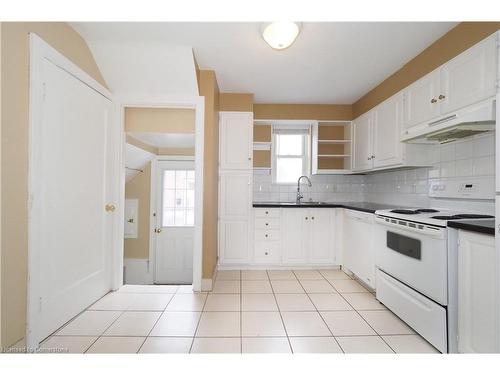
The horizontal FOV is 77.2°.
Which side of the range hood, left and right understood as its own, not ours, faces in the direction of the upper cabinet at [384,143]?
right

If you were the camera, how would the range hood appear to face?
facing the viewer and to the left of the viewer

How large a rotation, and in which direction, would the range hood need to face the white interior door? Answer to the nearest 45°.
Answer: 0° — it already faces it

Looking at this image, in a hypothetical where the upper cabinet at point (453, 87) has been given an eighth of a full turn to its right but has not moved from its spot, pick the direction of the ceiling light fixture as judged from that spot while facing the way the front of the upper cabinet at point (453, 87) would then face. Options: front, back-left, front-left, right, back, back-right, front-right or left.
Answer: front-left

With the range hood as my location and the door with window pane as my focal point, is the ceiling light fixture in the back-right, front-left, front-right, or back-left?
front-left

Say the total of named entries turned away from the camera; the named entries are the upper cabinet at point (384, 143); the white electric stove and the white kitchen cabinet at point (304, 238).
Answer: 0

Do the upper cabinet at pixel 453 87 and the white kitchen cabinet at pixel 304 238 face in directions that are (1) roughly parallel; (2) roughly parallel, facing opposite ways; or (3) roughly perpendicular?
roughly perpendicular

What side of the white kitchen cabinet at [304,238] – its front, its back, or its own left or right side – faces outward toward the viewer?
front

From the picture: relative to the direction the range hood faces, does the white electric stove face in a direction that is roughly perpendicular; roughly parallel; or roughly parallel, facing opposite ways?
roughly parallel

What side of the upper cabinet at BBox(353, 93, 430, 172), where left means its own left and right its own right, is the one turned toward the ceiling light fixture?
front

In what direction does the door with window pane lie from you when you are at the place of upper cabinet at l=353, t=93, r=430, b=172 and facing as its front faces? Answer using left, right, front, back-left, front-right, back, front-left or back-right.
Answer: front-right

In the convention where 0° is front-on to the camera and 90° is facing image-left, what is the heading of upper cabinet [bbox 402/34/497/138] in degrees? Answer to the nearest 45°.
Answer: approximately 45°

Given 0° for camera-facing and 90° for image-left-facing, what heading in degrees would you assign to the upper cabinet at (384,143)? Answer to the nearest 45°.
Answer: approximately 45°

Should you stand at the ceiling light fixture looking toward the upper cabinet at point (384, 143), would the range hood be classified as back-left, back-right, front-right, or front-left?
front-right

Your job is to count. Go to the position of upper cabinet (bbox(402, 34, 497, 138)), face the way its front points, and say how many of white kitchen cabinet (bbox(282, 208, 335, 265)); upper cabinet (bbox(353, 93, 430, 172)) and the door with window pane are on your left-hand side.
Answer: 0

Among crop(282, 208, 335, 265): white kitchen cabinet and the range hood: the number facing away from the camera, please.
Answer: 0

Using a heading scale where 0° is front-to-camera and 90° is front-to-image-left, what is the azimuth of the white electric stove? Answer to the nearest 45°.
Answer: approximately 45°

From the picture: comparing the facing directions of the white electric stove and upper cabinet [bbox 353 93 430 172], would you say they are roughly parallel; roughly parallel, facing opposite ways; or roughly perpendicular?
roughly parallel

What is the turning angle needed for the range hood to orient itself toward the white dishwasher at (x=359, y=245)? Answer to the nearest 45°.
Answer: approximately 90° to its right
